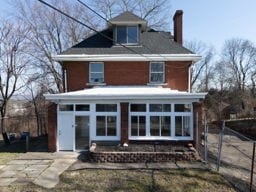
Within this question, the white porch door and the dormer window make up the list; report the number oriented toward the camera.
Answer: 2

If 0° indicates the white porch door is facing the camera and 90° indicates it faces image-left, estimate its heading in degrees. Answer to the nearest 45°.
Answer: approximately 0°

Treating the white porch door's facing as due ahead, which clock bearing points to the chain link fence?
The chain link fence is roughly at 10 o'clock from the white porch door.

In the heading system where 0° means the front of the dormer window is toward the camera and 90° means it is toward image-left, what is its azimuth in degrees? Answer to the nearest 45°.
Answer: approximately 0°
